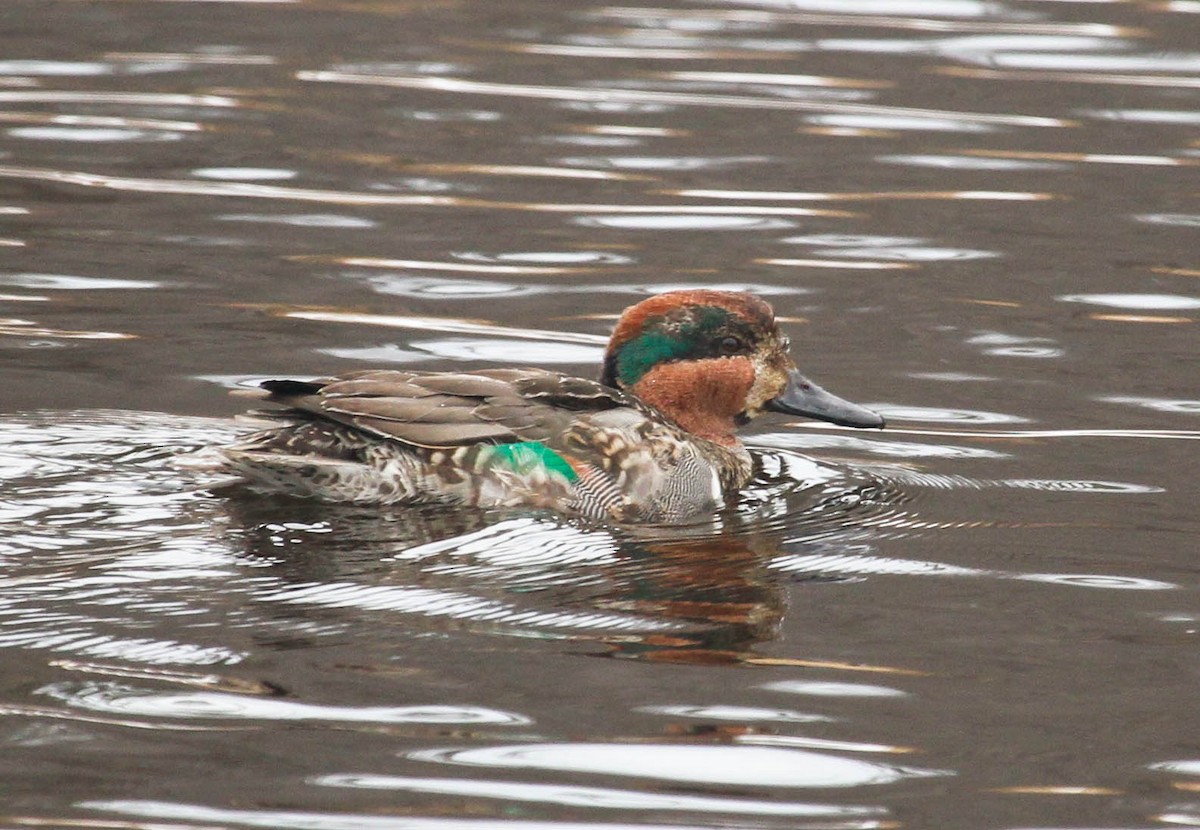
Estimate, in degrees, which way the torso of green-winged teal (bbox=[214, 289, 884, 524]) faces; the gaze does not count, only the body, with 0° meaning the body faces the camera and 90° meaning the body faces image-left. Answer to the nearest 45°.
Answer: approximately 270°
